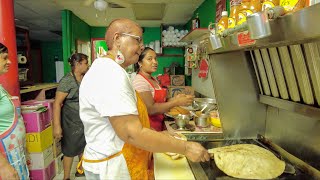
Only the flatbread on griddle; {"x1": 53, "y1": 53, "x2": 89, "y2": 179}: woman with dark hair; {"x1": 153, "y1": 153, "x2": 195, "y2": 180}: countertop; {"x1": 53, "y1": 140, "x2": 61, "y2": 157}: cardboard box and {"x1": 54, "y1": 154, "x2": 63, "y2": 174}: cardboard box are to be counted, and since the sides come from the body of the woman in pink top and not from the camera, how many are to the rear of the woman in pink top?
3

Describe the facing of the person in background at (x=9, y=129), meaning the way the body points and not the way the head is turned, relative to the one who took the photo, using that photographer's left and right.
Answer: facing to the right of the viewer

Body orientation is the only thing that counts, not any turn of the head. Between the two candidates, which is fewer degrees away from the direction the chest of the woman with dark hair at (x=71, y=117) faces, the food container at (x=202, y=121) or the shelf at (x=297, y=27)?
the food container

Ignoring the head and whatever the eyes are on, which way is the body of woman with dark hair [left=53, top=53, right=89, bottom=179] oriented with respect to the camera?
to the viewer's right

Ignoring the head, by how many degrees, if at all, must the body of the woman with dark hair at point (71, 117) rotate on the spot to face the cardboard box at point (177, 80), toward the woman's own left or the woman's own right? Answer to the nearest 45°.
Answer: approximately 45° to the woman's own left

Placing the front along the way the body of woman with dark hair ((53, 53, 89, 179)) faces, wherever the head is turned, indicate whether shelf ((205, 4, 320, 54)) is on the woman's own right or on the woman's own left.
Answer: on the woman's own right
